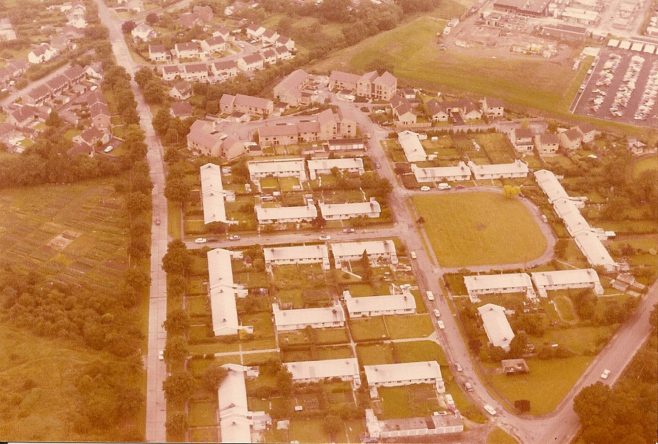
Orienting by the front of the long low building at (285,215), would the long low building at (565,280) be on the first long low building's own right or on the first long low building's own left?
on the first long low building's own left

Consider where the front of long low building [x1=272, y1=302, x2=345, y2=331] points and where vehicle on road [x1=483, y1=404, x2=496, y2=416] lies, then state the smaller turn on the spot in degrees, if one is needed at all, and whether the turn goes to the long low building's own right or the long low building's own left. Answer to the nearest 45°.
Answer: approximately 45° to the long low building's own left

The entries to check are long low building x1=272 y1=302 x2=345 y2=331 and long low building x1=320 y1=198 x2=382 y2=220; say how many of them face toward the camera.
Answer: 2

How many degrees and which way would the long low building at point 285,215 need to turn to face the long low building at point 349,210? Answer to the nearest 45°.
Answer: approximately 90° to its left

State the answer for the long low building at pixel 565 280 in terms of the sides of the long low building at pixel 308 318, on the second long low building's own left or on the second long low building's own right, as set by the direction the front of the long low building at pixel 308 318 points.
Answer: on the second long low building's own left

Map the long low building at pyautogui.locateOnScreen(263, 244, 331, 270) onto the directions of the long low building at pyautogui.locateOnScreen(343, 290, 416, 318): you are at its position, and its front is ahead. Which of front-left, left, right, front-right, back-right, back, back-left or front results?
back-right

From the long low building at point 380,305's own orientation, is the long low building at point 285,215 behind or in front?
behind

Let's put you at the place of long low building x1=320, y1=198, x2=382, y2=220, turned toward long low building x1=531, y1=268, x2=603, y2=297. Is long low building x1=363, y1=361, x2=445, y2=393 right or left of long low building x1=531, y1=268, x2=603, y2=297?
right

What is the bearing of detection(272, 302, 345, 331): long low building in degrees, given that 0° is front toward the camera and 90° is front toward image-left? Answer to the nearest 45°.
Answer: approximately 0°
